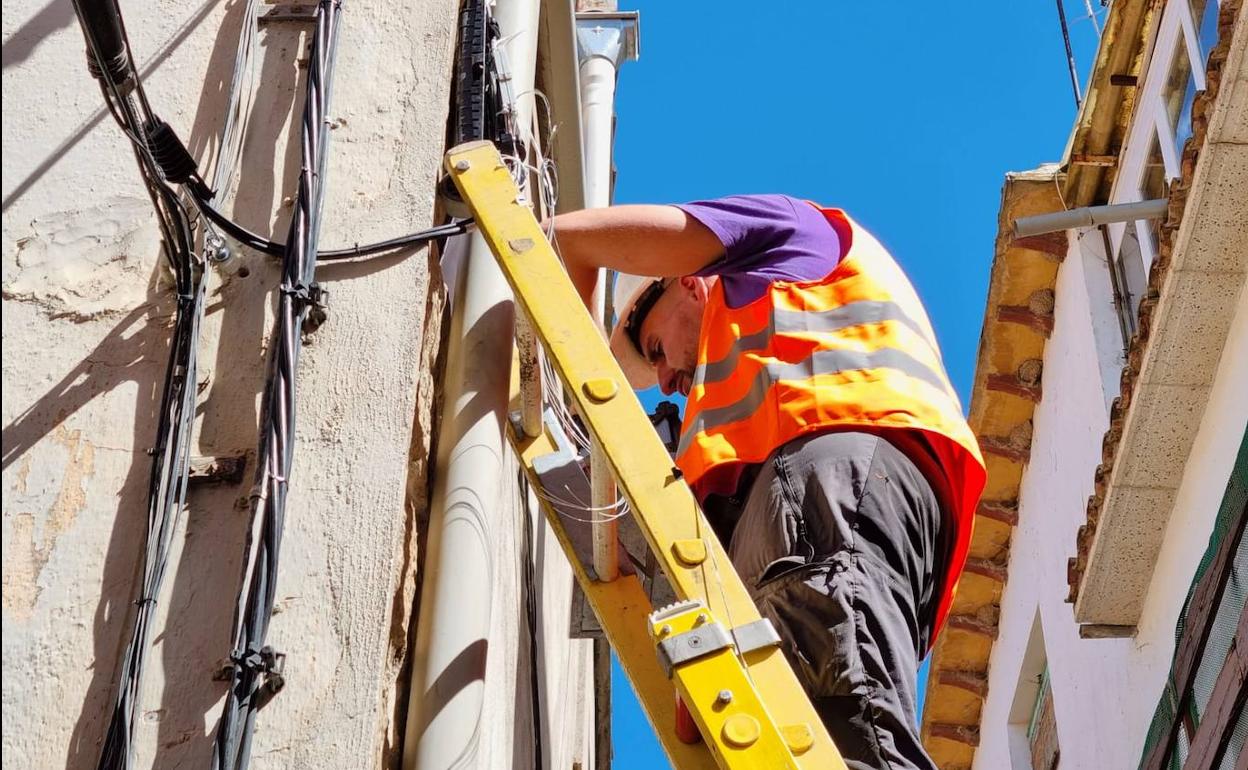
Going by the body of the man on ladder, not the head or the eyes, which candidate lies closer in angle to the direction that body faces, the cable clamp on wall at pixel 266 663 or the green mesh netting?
the cable clamp on wall

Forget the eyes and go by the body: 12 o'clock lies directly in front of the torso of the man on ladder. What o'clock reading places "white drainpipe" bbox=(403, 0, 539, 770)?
The white drainpipe is roughly at 11 o'clock from the man on ladder.

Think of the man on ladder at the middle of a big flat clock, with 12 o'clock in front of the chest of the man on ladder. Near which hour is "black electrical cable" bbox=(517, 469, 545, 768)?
The black electrical cable is roughly at 1 o'clock from the man on ladder.

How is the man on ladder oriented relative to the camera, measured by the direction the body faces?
to the viewer's left

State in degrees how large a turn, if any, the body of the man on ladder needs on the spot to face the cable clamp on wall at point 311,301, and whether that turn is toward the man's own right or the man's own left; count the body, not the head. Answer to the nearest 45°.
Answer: approximately 45° to the man's own left
